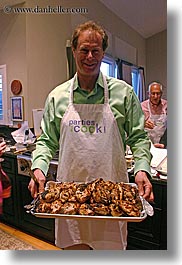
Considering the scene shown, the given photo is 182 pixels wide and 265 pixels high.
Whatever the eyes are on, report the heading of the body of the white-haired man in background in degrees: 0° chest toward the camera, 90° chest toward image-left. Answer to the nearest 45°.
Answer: approximately 0°

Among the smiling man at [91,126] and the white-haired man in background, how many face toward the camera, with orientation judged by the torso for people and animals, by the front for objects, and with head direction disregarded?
2
